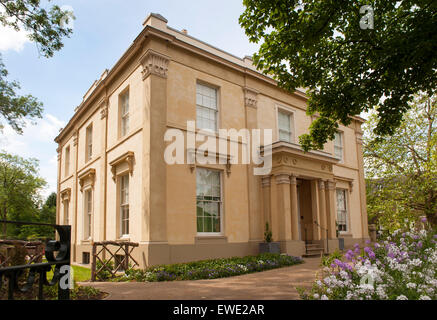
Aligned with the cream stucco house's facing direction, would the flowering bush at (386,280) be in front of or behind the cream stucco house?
in front

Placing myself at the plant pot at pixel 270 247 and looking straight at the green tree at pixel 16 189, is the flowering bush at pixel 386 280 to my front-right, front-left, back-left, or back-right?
back-left

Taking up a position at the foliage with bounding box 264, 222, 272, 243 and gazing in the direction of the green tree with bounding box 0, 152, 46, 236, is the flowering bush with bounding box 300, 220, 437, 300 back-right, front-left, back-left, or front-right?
back-left

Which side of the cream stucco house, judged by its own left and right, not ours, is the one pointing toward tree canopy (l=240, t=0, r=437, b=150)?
front

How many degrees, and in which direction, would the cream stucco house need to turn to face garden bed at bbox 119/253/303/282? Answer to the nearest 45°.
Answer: approximately 45° to its right

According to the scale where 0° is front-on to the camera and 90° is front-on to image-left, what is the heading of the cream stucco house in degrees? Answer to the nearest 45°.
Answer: approximately 315°

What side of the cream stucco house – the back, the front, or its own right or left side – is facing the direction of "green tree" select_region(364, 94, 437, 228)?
left

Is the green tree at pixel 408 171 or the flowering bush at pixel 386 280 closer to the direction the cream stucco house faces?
the flowering bush
